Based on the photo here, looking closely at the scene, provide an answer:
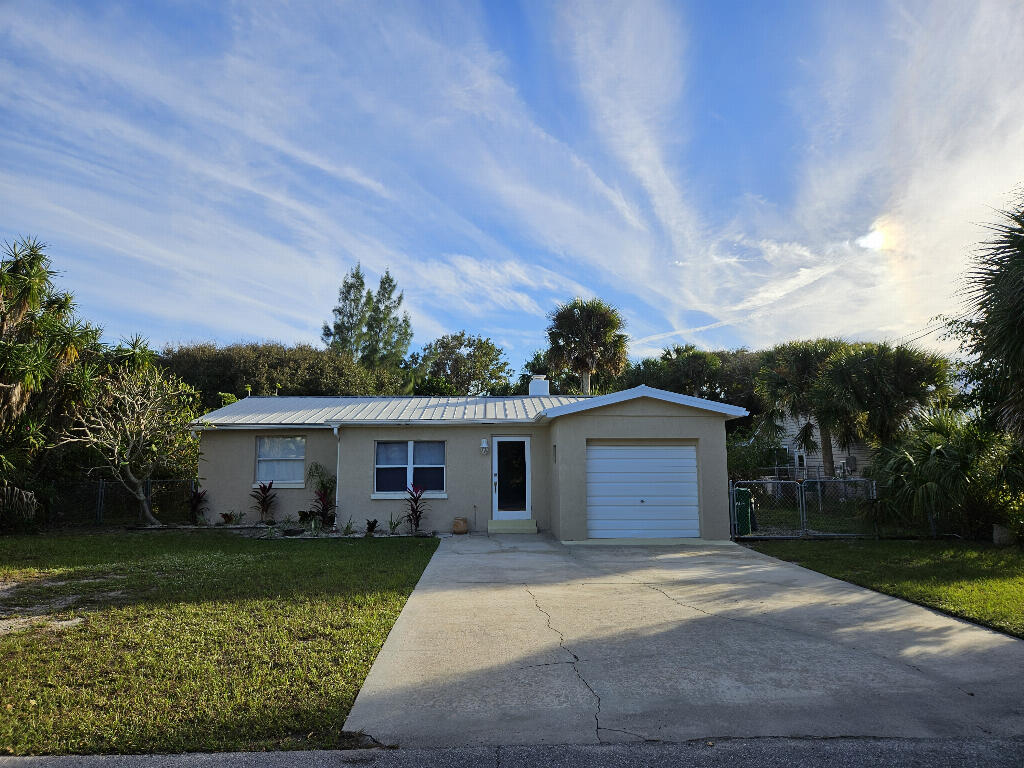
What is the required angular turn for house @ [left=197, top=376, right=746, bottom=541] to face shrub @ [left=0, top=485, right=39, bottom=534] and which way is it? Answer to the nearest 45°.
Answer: approximately 90° to its right

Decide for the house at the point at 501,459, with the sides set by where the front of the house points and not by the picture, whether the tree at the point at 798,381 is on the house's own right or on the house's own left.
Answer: on the house's own left

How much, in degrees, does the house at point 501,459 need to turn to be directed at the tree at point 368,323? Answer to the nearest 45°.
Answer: approximately 180°

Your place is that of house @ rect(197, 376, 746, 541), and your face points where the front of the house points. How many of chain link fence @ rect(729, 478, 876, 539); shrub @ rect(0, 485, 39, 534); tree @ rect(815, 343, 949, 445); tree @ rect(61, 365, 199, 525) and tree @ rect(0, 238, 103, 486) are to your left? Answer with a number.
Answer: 2

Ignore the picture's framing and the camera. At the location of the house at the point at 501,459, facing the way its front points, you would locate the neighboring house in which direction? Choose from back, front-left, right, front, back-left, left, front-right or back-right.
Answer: back-left

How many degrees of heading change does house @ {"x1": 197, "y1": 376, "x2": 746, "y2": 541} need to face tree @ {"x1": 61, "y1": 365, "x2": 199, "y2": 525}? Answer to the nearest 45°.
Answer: approximately 90° to its right

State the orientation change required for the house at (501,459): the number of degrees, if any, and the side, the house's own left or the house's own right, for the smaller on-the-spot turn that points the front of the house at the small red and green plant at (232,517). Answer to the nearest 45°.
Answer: approximately 90° to the house's own right

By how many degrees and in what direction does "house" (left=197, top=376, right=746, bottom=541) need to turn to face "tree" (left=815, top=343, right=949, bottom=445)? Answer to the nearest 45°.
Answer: approximately 90° to its left

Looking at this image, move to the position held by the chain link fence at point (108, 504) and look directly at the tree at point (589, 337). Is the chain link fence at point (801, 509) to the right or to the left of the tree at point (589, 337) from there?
right

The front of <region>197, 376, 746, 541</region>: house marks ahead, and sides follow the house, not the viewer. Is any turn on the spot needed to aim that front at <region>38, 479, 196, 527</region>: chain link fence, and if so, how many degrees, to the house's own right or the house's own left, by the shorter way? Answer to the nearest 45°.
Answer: approximately 90° to the house's own right

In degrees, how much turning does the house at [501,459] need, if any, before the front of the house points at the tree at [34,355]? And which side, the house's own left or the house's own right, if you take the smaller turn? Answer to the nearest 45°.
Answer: approximately 90° to the house's own right

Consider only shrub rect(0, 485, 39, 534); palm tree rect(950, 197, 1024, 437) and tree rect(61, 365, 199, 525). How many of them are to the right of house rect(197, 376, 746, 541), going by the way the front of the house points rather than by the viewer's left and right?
2

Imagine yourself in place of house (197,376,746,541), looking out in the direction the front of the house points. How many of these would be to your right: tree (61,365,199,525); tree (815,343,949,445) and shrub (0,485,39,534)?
2

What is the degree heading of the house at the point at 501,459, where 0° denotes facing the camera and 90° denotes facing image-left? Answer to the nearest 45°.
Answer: approximately 0°

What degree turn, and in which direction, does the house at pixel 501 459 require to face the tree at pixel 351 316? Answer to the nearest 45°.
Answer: approximately 180°

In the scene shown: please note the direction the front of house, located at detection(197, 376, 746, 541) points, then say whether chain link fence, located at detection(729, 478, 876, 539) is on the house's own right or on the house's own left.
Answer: on the house's own left
